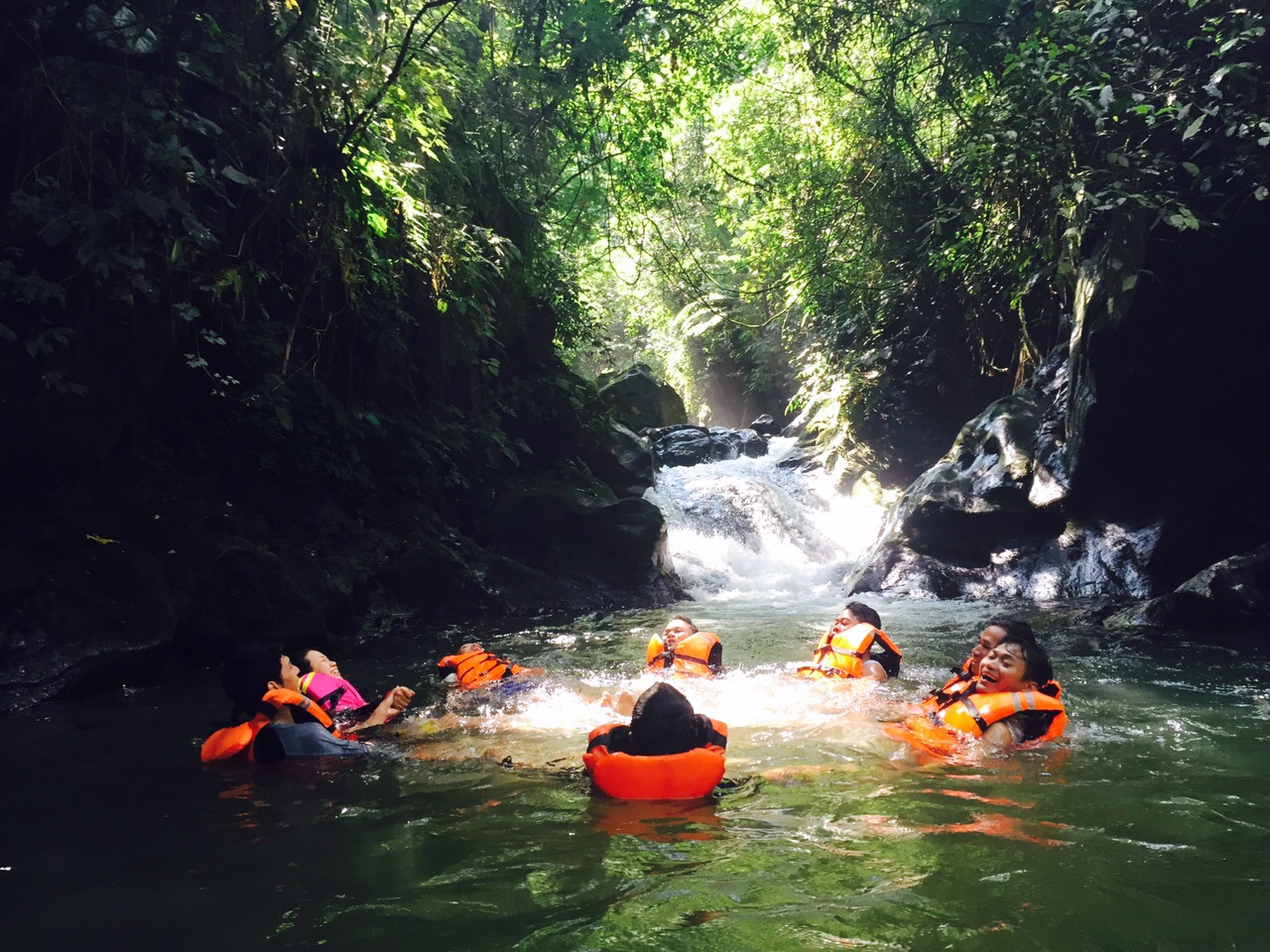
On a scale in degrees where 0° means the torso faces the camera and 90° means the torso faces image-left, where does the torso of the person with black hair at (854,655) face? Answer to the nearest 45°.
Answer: approximately 45°

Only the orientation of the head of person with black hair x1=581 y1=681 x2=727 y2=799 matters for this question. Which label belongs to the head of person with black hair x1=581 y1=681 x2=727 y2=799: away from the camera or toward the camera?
away from the camera

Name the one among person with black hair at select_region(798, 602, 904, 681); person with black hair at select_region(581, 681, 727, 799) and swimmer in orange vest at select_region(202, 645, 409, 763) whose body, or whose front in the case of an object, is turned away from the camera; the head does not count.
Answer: person with black hair at select_region(581, 681, 727, 799)

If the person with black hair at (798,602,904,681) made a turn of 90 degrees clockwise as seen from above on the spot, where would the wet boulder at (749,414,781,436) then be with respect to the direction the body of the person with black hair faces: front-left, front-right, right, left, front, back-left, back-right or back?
front-right

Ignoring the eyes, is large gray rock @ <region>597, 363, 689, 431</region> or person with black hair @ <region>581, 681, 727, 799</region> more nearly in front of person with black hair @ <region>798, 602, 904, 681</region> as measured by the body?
the person with black hair

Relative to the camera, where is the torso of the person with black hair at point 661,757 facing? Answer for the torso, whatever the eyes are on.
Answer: away from the camera

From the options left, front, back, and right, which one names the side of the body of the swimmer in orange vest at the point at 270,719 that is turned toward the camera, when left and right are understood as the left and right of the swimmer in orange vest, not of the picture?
right

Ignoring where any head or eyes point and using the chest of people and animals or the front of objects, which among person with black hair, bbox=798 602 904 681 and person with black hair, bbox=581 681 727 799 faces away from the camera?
person with black hair, bbox=581 681 727 799

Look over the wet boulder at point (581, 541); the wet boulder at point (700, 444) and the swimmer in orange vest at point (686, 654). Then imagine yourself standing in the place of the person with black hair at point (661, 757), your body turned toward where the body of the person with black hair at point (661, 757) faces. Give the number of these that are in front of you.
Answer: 3

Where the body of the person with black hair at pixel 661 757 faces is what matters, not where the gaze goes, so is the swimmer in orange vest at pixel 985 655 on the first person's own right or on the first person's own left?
on the first person's own right

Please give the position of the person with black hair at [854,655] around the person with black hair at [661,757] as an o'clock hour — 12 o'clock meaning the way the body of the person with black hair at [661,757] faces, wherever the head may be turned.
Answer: the person with black hair at [854,655] is roughly at 1 o'clock from the person with black hair at [661,757].

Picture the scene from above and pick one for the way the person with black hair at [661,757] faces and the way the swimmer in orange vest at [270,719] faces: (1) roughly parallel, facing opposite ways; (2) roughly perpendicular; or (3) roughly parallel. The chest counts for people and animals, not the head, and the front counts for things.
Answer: roughly perpendicular

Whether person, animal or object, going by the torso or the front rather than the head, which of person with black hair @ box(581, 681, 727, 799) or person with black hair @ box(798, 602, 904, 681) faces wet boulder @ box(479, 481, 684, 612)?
person with black hair @ box(581, 681, 727, 799)

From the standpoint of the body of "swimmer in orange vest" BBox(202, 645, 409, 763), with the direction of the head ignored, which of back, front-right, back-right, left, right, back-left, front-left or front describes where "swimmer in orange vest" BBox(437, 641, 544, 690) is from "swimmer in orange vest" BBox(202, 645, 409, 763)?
front-left

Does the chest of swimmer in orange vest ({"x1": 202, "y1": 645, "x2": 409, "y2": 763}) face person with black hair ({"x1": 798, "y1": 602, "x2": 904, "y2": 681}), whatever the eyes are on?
yes

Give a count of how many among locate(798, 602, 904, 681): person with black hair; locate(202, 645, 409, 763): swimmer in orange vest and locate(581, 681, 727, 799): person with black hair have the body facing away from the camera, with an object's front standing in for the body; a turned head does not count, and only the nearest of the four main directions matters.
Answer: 1

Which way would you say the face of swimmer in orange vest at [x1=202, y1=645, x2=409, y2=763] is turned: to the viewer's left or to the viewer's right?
to the viewer's right

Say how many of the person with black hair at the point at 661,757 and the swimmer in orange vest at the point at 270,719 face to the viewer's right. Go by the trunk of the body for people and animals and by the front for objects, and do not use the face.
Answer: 1

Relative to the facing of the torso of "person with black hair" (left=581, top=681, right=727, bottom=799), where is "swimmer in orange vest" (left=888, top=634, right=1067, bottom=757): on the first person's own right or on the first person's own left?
on the first person's own right
